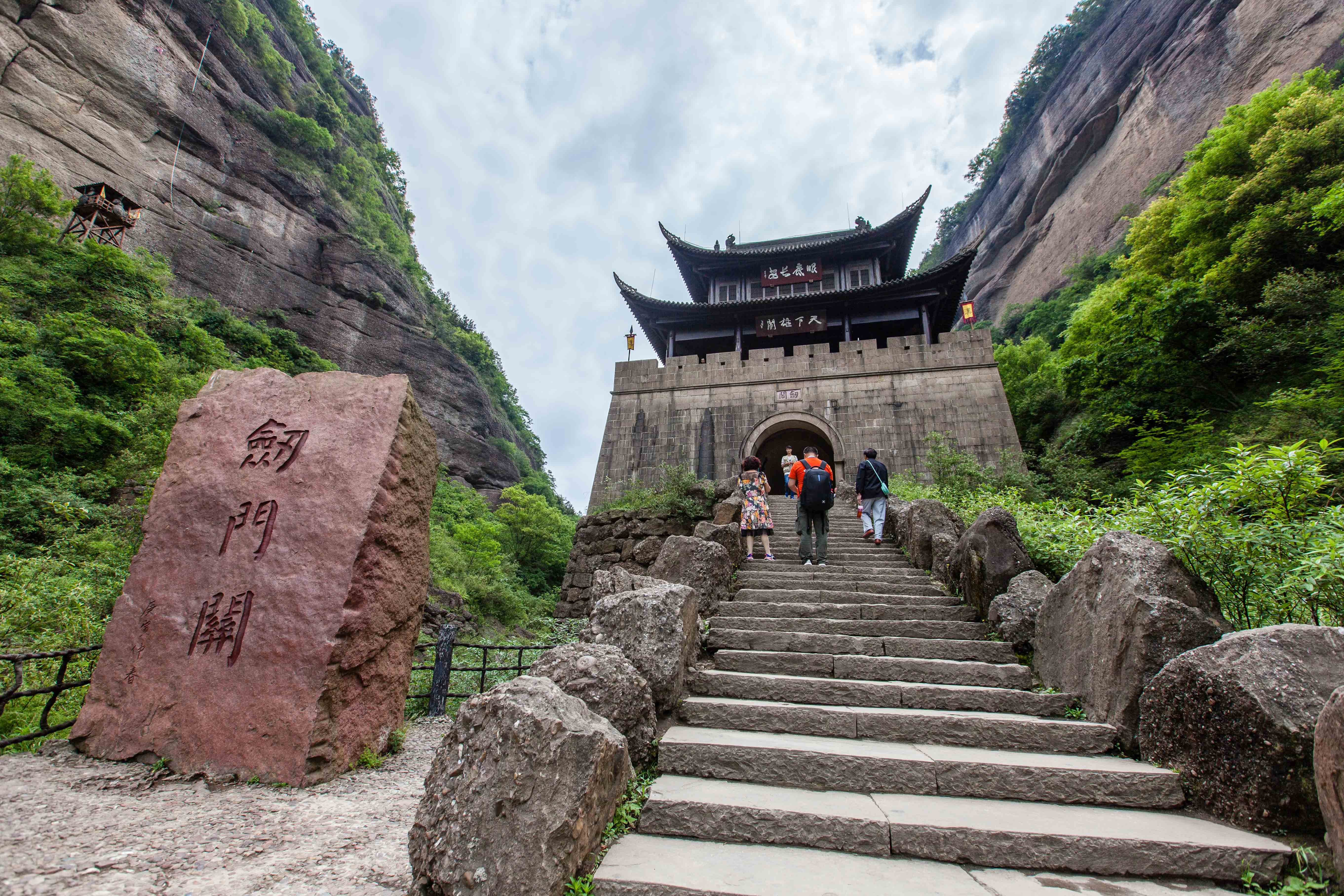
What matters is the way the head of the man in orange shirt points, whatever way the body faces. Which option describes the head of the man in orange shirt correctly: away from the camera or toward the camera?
away from the camera

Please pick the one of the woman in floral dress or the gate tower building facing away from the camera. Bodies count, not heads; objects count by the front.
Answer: the woman in floral dress

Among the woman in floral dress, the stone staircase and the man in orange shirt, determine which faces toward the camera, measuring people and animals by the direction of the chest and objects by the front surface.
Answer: the stone staircase

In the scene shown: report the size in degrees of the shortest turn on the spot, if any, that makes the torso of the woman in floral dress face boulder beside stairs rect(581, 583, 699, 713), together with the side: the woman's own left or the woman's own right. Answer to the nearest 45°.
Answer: approximately 180°

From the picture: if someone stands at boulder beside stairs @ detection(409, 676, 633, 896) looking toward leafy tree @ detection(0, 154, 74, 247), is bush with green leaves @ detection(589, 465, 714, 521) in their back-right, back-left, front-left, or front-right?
front-right

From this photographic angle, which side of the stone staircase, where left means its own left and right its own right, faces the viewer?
front

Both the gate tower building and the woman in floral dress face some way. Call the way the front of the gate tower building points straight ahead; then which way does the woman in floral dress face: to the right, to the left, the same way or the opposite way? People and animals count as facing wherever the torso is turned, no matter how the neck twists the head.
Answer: the opposite way

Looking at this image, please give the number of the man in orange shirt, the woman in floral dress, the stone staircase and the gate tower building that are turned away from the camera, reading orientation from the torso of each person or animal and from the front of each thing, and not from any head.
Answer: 2

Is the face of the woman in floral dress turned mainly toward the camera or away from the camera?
away from the camera

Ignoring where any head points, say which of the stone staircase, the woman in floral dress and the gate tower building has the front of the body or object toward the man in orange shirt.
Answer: the gate tower building

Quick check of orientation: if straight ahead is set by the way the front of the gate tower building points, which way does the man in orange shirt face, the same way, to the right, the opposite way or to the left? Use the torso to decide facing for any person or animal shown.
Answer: the opposite way

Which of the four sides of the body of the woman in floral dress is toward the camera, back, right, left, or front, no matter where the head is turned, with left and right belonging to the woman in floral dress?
back

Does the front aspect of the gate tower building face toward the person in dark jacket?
yes

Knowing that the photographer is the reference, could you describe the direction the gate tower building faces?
facing the viewer

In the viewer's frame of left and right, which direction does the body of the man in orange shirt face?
facing away from the viewer

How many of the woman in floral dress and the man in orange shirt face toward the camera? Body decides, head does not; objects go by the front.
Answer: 0

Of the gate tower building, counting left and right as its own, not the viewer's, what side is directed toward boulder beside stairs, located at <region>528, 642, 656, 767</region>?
front

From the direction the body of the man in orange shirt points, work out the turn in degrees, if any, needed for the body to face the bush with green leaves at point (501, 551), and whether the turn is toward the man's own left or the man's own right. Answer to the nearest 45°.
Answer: approximately 45° to the man's own left

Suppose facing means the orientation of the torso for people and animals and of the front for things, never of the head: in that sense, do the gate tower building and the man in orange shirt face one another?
yes
